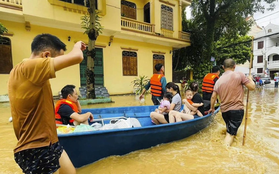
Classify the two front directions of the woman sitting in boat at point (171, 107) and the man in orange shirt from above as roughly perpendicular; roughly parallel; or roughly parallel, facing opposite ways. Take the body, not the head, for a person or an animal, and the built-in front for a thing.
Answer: roughly parallel, facing opposite ways

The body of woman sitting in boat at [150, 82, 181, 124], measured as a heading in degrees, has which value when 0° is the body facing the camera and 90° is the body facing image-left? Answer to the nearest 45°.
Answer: approximately 90°

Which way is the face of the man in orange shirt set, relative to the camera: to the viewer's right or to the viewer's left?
to the viewer's right

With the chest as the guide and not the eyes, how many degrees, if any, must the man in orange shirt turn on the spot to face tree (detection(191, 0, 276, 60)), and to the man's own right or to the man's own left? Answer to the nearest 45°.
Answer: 0° — they already face it

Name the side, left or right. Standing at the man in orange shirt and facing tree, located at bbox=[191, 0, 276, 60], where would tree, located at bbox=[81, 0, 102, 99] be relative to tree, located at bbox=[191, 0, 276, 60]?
left

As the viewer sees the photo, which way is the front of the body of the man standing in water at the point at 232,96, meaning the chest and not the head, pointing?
away from the camera

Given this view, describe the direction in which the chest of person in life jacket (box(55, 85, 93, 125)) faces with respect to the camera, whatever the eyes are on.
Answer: to the viewer's right
